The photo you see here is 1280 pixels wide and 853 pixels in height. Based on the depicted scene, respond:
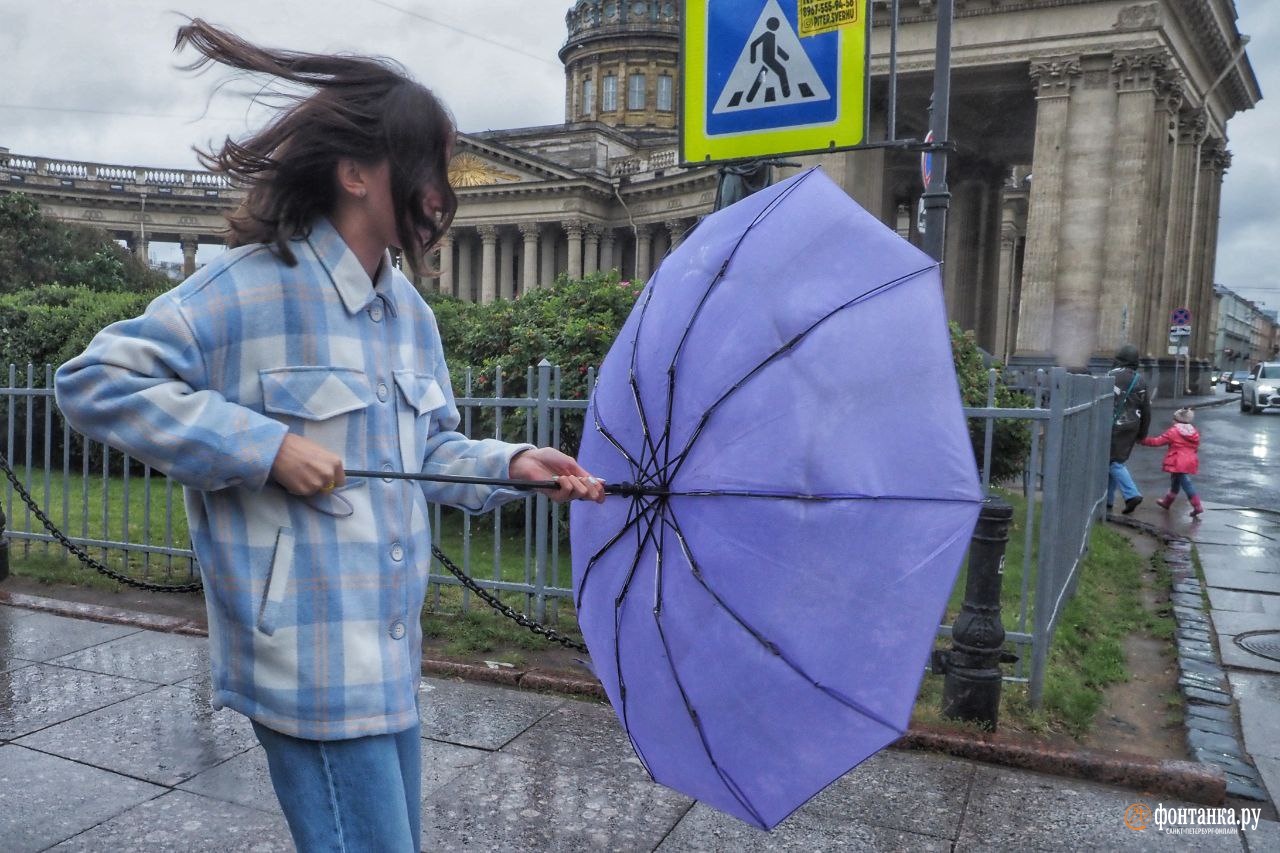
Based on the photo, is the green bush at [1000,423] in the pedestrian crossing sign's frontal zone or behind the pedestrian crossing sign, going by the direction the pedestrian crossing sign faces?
behind

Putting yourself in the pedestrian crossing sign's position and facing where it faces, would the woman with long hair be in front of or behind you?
in front

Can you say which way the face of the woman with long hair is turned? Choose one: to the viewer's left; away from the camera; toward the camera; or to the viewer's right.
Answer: to the viewer's right

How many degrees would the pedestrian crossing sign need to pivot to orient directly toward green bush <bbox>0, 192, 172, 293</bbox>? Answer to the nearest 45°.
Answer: approximately 135° to its right

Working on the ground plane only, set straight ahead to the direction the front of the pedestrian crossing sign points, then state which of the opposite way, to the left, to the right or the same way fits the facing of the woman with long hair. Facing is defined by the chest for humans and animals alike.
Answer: to the left

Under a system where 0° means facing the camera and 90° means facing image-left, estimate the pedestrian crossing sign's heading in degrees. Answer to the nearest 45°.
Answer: approximately 0°

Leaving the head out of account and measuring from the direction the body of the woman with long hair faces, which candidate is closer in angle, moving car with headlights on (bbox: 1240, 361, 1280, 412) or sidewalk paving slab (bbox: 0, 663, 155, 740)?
the moving car with headlights on

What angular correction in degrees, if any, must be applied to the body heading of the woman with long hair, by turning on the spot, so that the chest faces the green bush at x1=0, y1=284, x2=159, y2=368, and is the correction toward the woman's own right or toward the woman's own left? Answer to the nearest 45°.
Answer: approximately 135° to the woman's own left

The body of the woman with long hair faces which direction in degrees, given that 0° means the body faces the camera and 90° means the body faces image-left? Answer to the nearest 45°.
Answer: approximately 315°

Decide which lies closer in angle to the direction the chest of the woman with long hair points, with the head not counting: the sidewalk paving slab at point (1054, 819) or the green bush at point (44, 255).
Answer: the sidewalk paving slab

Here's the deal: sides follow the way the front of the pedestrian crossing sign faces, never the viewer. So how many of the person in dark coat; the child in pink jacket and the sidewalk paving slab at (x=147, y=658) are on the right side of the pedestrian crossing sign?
1
